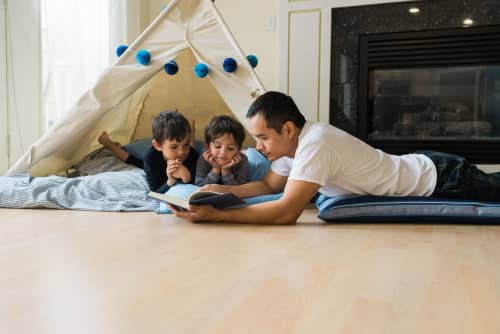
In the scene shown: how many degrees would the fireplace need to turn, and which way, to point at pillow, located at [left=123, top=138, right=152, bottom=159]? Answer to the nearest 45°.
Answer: approximately 45° to its right

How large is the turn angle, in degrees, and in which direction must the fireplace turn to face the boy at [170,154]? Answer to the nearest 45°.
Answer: approximately 45° to its right

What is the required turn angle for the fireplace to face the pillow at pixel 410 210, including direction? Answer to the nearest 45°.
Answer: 0° — it already faces it

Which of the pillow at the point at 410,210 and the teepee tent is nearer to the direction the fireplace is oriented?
the pillow

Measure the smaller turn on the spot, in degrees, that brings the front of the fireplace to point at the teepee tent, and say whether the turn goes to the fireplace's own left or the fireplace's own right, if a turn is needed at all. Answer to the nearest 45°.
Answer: approximately 45° to the fireplace's own right

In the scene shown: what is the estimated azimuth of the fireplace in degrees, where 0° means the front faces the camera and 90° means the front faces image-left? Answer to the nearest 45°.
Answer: approximately 0°

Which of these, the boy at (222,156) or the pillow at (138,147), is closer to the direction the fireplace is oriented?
the boy

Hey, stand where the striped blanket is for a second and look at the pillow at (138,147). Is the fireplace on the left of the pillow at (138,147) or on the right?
right

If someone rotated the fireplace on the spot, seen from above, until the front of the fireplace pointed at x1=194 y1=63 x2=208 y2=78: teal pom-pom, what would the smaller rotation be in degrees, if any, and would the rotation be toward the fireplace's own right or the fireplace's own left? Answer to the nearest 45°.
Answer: approximately 45° to the fireplace's own right
